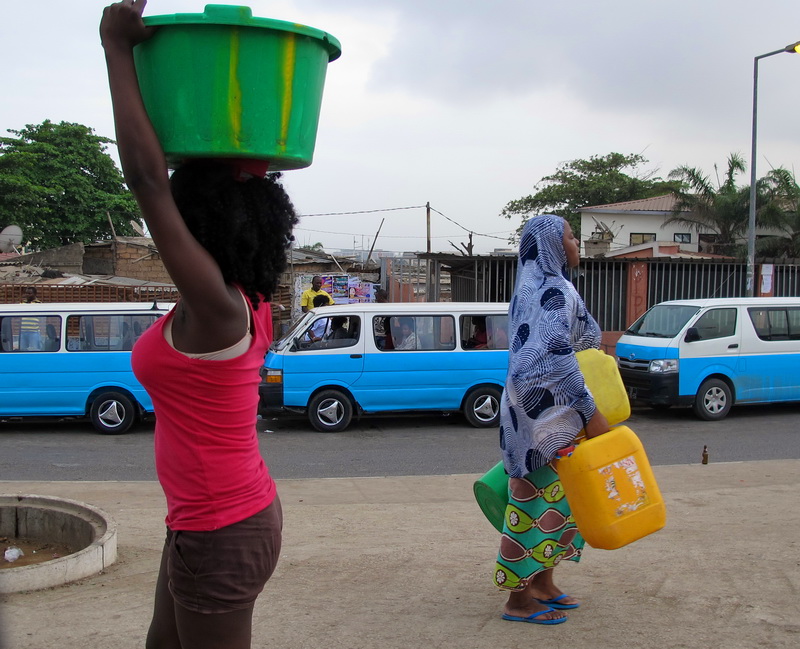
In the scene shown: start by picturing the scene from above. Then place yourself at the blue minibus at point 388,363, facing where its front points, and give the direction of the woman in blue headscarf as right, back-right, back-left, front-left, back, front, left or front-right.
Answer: left

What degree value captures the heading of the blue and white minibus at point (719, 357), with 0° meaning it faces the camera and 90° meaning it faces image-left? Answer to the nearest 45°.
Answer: approximately 45°

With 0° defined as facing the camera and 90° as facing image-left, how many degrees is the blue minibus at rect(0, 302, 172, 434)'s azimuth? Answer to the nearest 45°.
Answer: approximately 90°

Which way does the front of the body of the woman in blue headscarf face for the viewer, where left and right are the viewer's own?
facing to the right of the viewer

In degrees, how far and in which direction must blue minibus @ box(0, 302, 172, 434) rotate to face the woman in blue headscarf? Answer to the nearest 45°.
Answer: approximately 90° to its left

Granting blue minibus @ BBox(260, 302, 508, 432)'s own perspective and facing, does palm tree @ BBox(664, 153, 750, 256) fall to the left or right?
on its right

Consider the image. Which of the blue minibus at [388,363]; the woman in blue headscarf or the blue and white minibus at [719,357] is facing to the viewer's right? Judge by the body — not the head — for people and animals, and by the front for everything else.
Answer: the woman in blue headscarf

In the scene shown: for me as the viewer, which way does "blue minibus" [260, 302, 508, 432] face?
facing to the left of the viewer

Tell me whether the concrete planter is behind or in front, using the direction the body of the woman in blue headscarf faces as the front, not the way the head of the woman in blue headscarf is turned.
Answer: behind

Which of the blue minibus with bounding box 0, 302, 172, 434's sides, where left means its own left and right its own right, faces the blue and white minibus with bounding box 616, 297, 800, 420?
back

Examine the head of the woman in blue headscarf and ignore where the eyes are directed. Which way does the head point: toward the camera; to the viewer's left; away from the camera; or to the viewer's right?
to the viewer's right

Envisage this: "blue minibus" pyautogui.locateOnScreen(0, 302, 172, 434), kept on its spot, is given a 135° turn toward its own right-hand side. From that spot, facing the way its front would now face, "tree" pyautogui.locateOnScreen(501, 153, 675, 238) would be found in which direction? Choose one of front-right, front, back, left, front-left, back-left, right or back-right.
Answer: front

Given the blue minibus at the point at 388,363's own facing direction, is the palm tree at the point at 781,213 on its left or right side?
on its right

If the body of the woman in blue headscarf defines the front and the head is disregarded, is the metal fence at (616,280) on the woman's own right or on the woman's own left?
on the woman's own left
